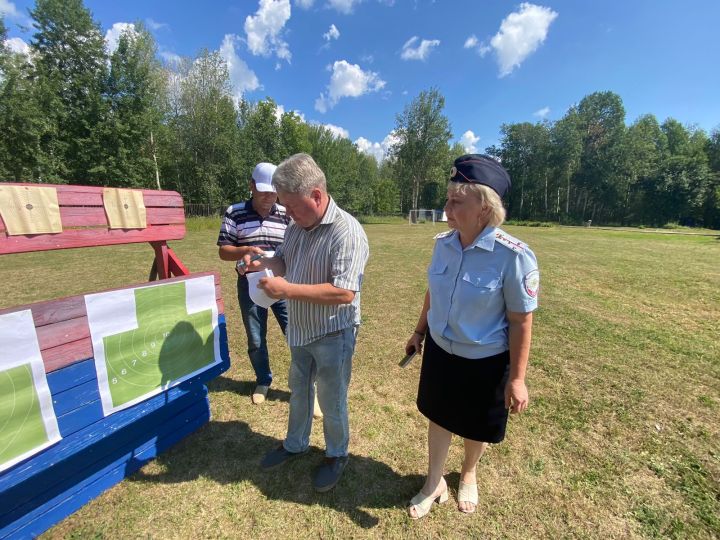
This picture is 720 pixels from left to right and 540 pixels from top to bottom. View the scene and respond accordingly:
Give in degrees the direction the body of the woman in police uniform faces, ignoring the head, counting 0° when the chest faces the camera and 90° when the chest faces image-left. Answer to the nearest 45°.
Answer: approximately 45°

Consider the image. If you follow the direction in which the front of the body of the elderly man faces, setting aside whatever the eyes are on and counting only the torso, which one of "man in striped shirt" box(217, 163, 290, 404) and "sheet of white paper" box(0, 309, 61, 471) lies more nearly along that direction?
the sheet of white paper

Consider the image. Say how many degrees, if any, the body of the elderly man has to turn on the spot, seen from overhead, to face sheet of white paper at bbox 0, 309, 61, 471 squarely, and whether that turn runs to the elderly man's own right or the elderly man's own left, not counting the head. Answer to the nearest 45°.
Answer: approximately 45° to the elderly man's own right

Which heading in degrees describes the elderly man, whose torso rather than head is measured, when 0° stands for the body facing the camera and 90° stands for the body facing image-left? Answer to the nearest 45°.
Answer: approximately 45°

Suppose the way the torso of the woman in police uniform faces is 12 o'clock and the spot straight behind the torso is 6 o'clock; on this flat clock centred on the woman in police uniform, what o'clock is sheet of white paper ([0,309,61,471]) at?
The sheet of white paper is roughly at 1 o'clock from the woman in police uniform.

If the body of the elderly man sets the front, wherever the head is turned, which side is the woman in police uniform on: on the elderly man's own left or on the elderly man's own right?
on the elderly man's own left

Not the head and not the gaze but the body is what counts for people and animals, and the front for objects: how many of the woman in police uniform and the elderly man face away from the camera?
0

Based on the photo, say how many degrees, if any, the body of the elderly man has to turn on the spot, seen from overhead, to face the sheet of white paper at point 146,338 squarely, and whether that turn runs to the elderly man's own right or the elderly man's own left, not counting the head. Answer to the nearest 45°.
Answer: approximately 45° to the elderly man's own right

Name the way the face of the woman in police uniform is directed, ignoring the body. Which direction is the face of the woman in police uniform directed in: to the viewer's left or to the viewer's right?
to the viewer's left

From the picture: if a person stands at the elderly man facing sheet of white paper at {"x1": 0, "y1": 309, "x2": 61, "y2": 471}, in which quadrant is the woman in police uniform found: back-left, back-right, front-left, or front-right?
back-left

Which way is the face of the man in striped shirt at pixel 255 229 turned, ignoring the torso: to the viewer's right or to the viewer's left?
to the viewer's right

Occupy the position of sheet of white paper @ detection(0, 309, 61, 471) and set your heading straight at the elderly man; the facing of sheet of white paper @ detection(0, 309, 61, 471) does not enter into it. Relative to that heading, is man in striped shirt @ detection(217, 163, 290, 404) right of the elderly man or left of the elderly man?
left
